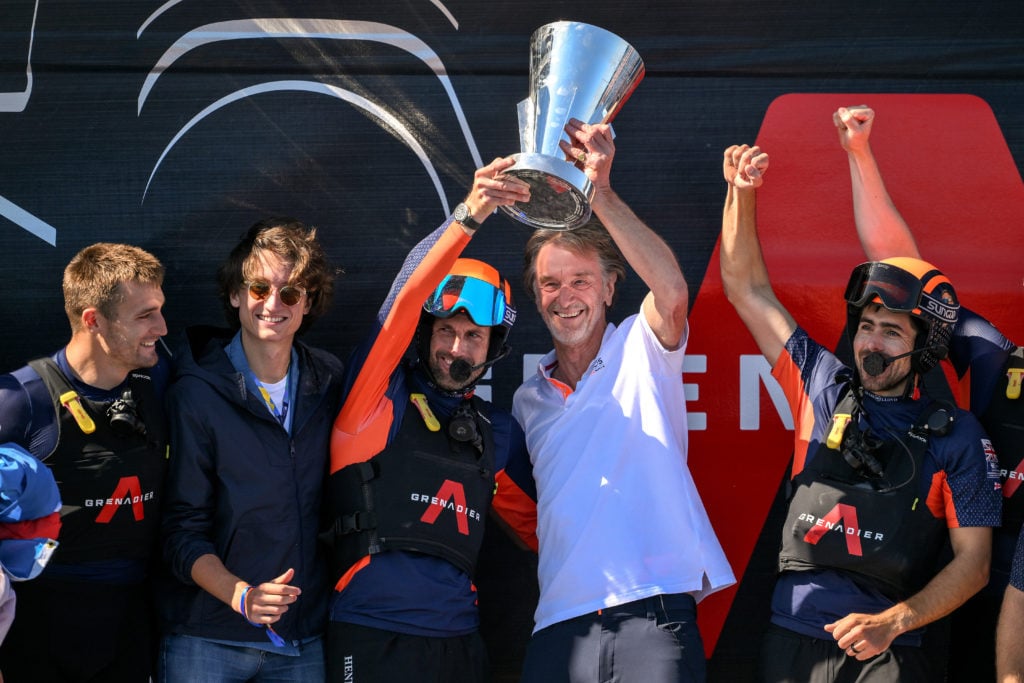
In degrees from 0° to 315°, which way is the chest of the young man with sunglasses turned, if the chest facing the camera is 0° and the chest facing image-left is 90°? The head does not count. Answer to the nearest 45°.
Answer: approximately 315°

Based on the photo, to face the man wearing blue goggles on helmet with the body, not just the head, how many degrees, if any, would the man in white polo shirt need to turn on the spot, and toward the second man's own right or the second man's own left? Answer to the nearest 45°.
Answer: approximately 45° to the second man's own right

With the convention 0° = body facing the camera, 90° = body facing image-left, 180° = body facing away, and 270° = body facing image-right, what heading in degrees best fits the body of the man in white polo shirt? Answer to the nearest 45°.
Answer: approximately 45°

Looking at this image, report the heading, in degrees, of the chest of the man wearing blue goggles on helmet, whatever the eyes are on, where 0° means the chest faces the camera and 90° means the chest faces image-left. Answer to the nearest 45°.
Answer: approximately 315°
